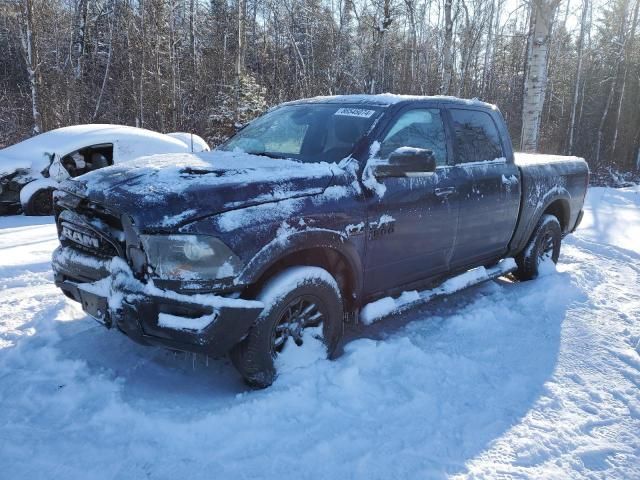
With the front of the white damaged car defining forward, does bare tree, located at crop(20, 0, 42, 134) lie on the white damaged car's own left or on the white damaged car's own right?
on the white damaged car's own right

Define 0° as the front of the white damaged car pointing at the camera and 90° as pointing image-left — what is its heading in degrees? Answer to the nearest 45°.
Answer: approximately 45°

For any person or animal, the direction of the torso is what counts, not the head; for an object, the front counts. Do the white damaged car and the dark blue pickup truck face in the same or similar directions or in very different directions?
same or similar directions

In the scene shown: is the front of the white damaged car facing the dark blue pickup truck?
no

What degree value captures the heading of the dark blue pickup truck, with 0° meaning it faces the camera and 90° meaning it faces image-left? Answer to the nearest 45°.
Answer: approximately 45°

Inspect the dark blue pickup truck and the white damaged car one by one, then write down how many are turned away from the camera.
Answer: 0

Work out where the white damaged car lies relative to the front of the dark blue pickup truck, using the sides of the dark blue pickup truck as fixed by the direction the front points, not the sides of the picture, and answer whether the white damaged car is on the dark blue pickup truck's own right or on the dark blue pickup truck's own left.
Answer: on the dark blue pickup truck's own right

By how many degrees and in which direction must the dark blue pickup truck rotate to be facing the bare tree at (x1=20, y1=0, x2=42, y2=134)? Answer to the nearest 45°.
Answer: approximately 90° to its right
